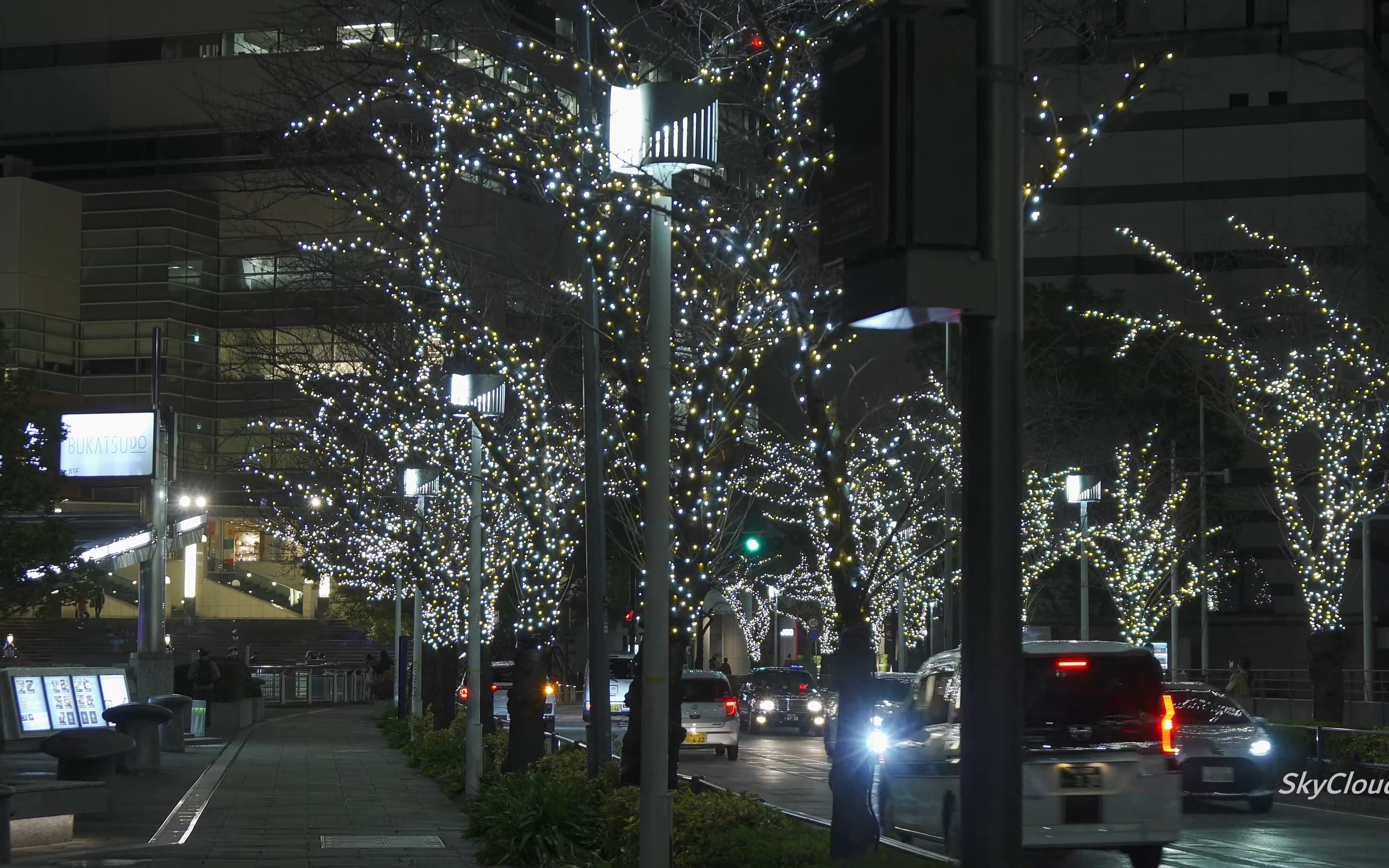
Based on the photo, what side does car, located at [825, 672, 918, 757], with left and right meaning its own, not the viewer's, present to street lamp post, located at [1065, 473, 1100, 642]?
back

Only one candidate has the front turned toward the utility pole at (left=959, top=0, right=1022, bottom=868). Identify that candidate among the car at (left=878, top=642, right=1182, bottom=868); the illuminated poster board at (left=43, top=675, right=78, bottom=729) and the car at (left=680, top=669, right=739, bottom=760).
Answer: the illuminated poster board

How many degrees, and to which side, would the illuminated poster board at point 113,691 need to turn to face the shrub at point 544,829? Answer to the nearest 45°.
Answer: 0° — it already faces it

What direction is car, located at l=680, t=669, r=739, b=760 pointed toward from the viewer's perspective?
away from the camera

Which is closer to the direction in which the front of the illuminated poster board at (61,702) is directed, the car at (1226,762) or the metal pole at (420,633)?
the car

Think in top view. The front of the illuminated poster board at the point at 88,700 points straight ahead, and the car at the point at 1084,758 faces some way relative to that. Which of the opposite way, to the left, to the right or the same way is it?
the opposite way

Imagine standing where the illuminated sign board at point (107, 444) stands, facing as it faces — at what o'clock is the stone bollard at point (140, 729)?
The stone bollard is roughly at 12 o'clock from the illuminated sign board.

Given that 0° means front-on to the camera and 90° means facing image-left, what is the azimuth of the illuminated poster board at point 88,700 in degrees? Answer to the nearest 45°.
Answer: approximately 0°

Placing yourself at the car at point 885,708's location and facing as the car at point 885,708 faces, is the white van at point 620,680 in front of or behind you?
behind

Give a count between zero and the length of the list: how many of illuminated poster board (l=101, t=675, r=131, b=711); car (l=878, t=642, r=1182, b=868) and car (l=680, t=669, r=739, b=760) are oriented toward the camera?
1

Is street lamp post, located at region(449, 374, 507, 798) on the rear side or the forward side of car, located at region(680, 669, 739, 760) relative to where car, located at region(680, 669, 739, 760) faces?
on the rear side

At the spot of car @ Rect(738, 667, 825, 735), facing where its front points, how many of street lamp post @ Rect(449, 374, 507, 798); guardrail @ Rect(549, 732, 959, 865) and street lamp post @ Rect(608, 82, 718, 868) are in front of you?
3

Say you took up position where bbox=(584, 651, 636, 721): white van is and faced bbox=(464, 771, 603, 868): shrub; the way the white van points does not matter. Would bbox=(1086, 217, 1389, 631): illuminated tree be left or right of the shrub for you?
left

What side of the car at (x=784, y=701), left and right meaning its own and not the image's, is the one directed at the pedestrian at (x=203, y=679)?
right
